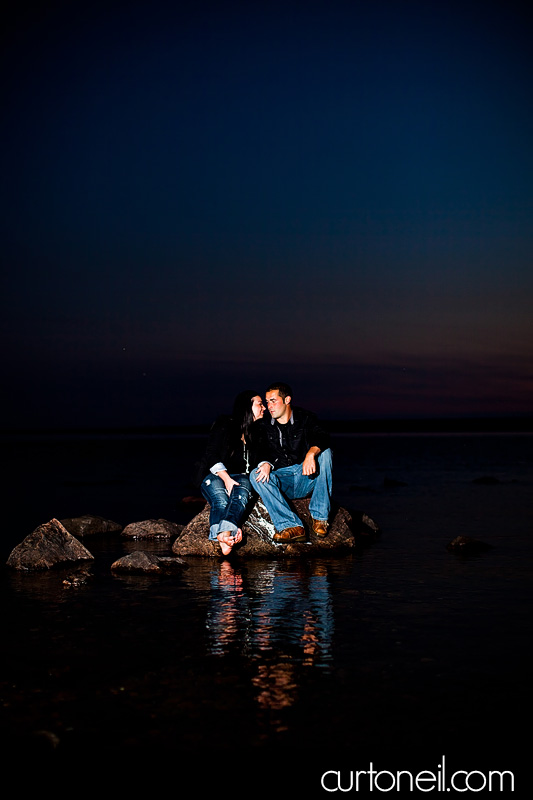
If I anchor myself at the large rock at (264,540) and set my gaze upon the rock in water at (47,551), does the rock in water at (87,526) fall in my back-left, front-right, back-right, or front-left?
front-right

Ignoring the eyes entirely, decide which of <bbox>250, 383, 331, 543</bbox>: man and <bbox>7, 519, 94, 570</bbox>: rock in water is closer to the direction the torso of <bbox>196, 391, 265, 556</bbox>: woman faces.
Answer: the man

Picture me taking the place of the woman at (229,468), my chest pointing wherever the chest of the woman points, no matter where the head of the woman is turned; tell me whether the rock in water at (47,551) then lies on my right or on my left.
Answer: on my right

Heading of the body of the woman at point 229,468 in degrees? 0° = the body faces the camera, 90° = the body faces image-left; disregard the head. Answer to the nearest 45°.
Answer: approximately 315°

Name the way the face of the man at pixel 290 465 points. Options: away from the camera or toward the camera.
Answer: toward the camera

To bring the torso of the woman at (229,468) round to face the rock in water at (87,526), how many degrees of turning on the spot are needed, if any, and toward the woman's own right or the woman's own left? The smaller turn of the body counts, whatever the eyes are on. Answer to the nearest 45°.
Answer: approximately 180°

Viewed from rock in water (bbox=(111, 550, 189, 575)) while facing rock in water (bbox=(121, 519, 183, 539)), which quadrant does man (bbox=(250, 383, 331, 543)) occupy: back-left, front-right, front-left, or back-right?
front-right
